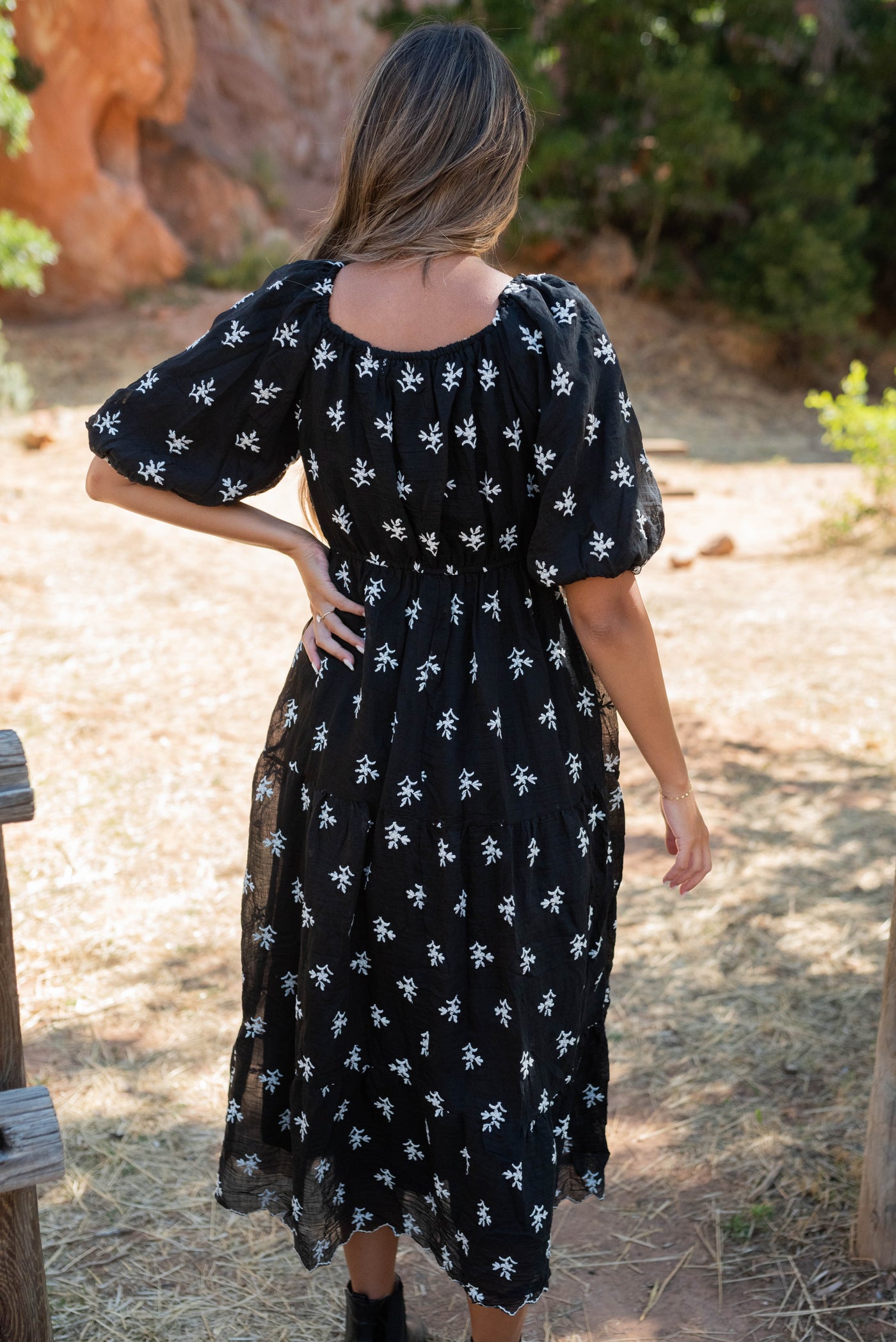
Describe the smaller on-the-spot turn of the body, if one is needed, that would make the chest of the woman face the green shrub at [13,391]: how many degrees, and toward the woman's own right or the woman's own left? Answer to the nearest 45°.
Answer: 0° — they already face it

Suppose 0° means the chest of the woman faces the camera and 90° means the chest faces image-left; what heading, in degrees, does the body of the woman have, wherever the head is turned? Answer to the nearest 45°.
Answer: approximately 180°

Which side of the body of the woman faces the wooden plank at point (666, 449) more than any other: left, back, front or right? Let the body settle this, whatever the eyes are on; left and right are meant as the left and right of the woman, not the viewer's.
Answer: front

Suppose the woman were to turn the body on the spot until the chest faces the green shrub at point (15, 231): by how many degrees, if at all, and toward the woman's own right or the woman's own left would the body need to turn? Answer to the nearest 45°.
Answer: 0° — they already face it

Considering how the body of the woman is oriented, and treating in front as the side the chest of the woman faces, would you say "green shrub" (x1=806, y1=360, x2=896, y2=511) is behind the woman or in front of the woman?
in front

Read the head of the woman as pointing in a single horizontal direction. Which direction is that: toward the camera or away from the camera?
away from the camera
